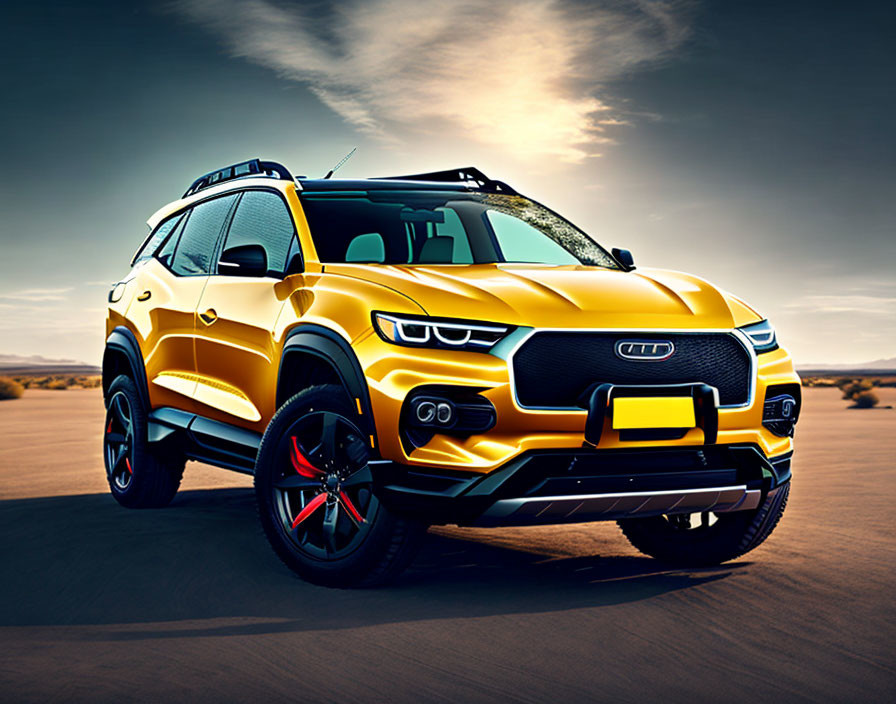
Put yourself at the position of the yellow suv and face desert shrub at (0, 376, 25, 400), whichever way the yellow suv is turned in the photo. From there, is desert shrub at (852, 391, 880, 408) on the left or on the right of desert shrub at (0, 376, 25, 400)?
right

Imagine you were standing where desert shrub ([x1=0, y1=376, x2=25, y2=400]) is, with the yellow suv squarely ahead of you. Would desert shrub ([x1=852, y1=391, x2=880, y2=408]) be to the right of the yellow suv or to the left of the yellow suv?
left

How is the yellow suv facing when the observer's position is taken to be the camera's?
facing the viewer and to the right of the viewer

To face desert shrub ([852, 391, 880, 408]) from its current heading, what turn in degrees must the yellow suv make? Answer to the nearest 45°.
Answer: approximately 90° to its left

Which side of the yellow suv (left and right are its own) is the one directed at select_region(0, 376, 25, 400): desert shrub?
back
